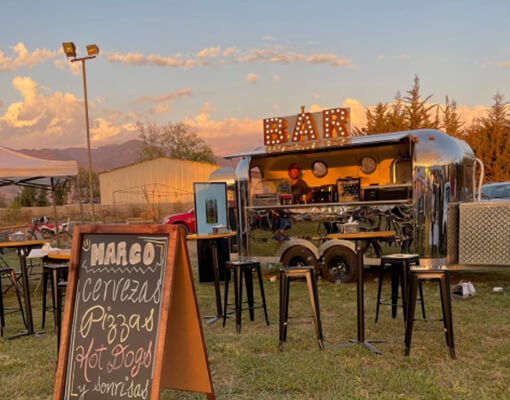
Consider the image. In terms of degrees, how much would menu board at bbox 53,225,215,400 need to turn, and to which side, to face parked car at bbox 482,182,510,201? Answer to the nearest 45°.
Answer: approximately 180°

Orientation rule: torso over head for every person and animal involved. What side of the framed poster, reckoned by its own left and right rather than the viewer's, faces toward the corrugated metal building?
back

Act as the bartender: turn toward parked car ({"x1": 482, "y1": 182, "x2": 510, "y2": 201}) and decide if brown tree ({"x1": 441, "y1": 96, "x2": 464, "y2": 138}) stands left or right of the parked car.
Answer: left

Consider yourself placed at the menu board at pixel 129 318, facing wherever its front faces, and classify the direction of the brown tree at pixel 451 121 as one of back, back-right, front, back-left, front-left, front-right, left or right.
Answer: back

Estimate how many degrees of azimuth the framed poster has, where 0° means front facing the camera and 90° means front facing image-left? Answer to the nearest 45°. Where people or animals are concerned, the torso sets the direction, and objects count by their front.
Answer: approximately 0°

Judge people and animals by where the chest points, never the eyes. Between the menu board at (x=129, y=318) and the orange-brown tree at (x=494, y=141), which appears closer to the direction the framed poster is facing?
the menu board

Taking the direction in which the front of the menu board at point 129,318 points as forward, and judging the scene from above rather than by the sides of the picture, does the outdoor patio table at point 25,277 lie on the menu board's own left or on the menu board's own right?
on the menu board's own right

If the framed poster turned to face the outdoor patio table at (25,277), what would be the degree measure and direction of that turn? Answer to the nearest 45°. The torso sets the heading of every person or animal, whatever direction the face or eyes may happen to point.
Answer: approximately 45° to its right

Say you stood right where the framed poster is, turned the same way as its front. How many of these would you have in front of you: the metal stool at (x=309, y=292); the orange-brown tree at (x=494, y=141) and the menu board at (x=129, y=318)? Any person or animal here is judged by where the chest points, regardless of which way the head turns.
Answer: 2

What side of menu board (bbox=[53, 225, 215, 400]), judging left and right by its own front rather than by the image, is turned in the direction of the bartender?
back

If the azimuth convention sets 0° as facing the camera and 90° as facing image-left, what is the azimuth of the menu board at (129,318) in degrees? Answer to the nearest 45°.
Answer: approximately 45°

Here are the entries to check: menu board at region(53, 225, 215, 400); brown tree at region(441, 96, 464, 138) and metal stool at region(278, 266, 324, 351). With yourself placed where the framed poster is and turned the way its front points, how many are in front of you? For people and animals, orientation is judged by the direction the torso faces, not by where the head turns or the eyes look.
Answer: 2

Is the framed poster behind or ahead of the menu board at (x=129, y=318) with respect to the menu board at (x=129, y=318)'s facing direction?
behind

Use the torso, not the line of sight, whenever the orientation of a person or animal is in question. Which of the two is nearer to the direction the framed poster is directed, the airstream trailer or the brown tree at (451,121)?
the airstream trailer
